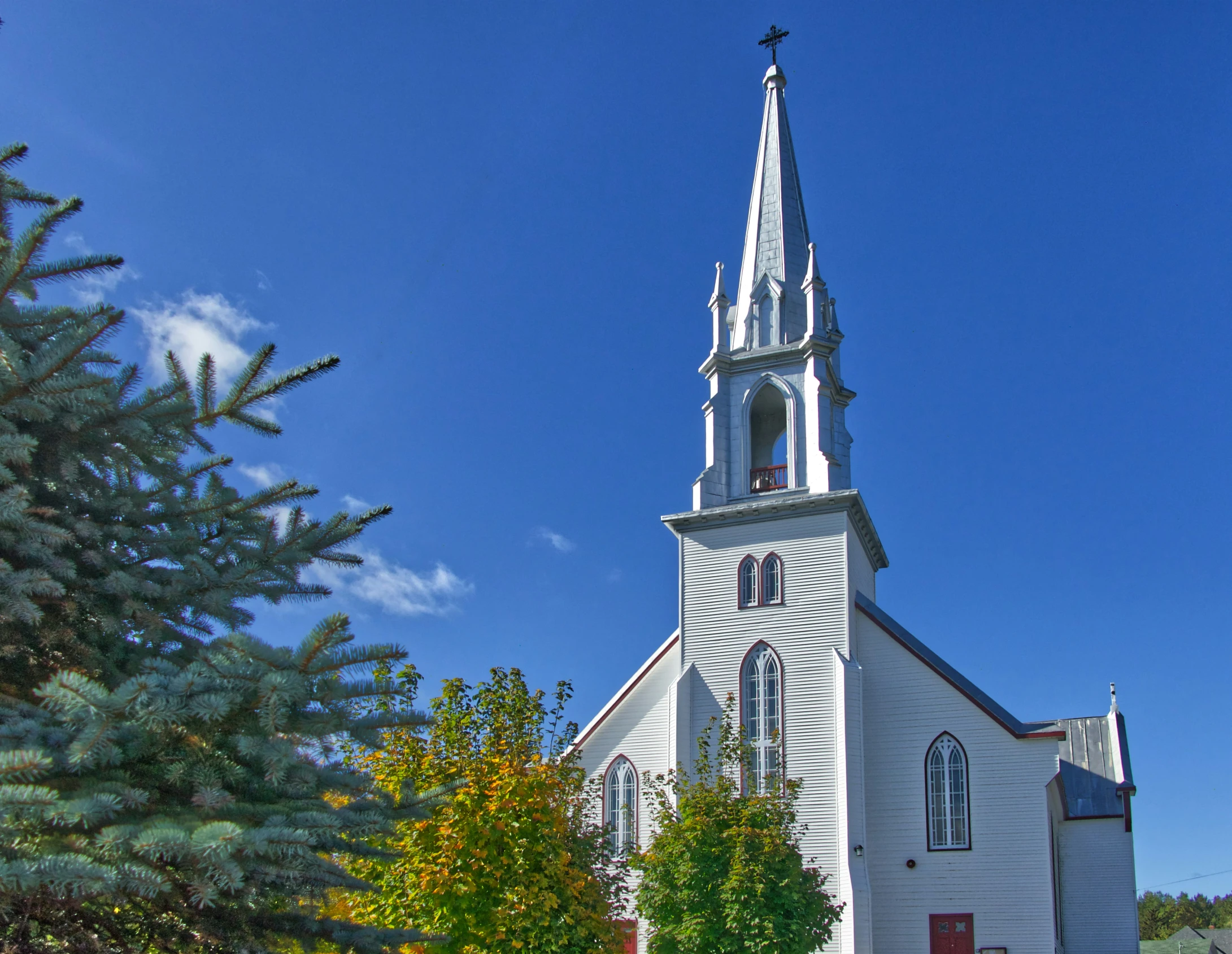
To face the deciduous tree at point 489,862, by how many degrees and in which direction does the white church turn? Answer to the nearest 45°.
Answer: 0° — it already faces it

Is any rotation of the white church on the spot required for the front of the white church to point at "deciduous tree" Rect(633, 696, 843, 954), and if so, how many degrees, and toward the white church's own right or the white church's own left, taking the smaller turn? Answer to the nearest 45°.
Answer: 0° — it already faces it

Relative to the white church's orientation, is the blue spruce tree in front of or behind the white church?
in front

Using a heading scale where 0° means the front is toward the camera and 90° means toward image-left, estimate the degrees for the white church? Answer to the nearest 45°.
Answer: approximately 0°
